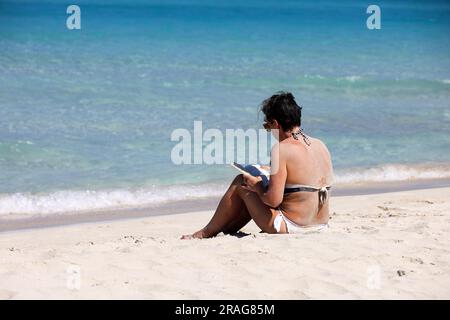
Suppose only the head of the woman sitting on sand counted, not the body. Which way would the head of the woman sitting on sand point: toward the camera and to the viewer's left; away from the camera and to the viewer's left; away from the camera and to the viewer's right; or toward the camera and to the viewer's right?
away from the camera and to the viewer's left

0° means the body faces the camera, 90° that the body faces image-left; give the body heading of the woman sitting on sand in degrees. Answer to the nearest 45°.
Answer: approximately 135°
